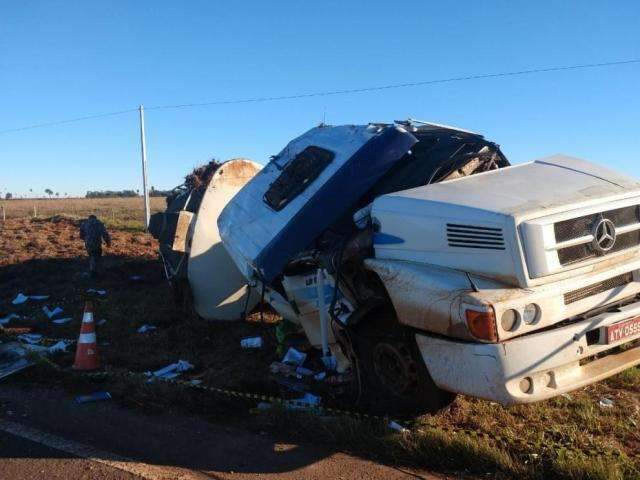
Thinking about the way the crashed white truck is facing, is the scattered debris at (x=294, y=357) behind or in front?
behind

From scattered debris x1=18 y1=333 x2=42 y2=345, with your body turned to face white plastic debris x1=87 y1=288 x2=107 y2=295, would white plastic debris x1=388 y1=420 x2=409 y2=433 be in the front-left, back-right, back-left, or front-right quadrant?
back-right

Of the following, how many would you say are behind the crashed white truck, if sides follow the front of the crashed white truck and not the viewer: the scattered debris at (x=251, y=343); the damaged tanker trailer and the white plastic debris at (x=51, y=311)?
3

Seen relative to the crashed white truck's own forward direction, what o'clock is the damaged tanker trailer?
The damaged tanker trailer is roughly at 6 o'clock from the crashed white truck.

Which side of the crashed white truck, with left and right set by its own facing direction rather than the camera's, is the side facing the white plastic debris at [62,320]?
back

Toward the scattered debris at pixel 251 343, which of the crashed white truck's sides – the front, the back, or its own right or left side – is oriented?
right

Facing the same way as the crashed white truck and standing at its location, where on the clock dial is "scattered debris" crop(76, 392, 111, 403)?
The scattered debris is roughly at 5 o'clock from the crashed white truck.

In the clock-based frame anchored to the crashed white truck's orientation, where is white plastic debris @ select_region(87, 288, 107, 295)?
The white plastic debris is roughly at 6 o'clock from the crashed white truck.

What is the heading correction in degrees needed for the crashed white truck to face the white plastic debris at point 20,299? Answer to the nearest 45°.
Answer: approximately 180°

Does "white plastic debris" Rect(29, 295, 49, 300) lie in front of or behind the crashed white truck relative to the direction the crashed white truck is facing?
behind

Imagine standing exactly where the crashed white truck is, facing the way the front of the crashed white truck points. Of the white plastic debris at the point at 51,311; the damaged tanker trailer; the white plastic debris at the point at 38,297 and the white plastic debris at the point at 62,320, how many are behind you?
4

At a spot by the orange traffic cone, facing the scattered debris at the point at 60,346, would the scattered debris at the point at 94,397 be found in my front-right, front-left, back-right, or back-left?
back-left
